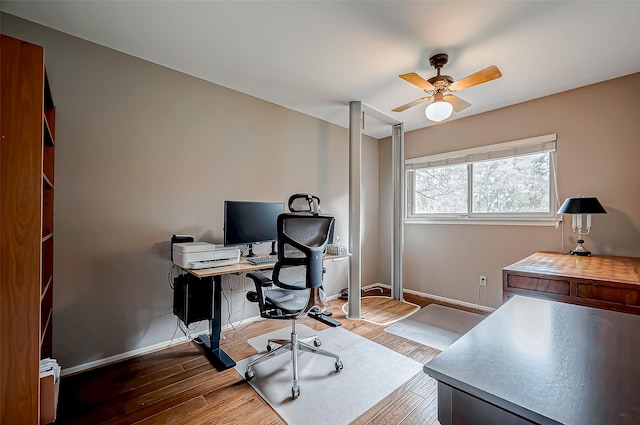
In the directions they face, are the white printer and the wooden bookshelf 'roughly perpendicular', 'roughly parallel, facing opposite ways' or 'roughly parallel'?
roughly perpendicular

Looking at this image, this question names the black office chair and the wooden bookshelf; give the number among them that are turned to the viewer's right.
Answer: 1

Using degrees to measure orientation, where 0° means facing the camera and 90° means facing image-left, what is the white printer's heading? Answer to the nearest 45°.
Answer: approximately 315°

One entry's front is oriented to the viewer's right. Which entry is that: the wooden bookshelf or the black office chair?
the wooden bookshelf

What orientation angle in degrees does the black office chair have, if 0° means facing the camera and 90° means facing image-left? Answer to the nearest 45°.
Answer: approximately 135°

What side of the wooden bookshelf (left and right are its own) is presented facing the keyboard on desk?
front

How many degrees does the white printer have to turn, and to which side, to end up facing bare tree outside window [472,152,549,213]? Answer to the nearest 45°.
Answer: approximately 45° to its left

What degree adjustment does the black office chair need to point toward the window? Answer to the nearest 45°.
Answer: approximately 90° to its right

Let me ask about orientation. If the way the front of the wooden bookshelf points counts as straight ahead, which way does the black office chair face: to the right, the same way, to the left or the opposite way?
to the left

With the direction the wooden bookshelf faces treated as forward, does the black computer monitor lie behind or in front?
in front

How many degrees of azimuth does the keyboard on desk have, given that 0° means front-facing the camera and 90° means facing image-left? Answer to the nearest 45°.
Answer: approximately 315°

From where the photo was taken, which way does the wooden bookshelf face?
to the viewer's right
